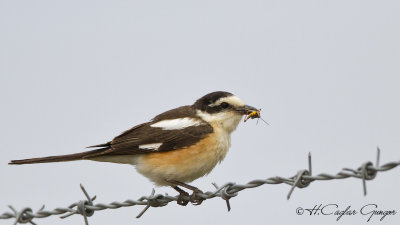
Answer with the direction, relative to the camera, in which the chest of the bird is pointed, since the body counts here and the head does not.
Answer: to the viewer's right
